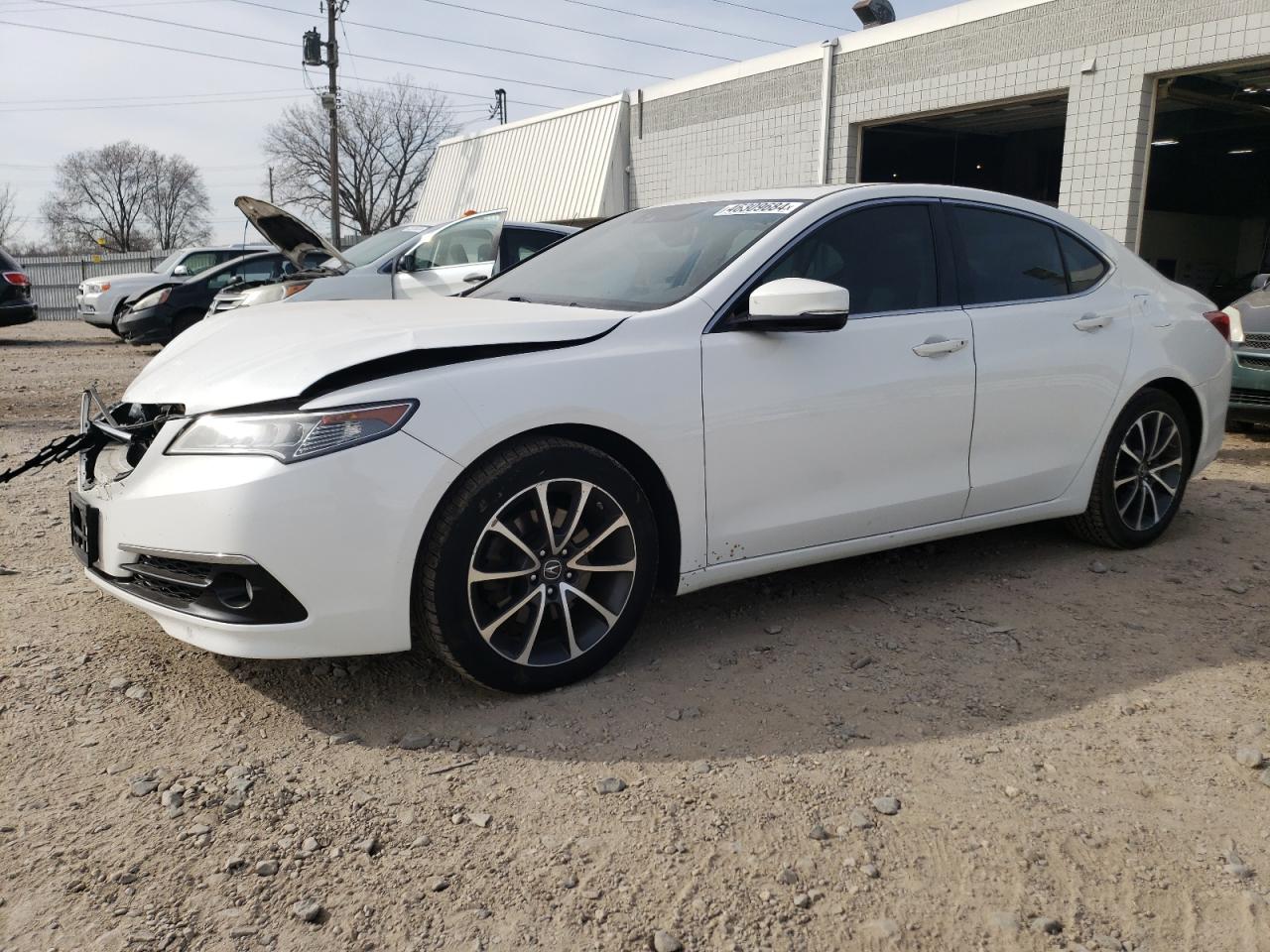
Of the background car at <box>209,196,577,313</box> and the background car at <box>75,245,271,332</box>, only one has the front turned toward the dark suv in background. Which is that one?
the background car at <box>75,245,271,332</box>

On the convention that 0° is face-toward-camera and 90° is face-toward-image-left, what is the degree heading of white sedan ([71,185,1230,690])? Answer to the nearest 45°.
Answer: approximately 45°

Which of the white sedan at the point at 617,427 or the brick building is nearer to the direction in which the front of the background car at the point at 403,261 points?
the white sedan

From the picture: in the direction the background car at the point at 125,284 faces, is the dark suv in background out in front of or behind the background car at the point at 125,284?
in front

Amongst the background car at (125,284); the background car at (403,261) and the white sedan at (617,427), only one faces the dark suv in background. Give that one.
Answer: the background car at (125,284)

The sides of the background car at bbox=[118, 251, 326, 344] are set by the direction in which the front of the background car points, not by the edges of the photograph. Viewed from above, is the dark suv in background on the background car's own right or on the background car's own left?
on the background car's own right
